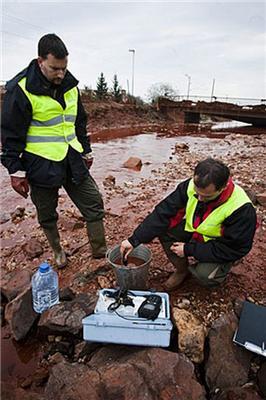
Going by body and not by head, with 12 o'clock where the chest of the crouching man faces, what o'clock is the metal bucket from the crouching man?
The metal bucket is roughly at 1 o'clock from the crouching man.

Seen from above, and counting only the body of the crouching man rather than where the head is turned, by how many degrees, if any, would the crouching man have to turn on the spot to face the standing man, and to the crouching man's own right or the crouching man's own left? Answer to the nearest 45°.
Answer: approximately 45° to the crouching man's own right

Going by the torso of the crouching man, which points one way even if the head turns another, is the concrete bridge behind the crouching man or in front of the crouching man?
behind

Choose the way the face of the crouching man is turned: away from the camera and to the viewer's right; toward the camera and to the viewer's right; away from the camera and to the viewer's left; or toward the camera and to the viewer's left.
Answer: toward the camera and to the viewer's left

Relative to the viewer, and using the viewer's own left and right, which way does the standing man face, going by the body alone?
facing the viewer and to the right of the viewer

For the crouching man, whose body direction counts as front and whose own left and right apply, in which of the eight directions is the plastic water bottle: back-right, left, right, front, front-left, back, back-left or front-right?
front-right

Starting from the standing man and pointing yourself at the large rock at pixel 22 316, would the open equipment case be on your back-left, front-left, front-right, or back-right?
front-left

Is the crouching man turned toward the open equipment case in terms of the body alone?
yes

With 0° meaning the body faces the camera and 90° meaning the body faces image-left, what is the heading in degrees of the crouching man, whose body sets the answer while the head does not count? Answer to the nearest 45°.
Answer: approximately 45°

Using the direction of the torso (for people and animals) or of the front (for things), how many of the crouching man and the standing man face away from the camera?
0

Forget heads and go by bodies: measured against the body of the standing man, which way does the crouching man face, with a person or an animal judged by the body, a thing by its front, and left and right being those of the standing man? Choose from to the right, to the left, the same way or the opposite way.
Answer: to the right

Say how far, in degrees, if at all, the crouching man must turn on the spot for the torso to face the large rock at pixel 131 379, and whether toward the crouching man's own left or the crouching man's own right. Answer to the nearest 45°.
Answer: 0° — they already face it

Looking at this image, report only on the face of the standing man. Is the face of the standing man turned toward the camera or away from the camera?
toward the camera

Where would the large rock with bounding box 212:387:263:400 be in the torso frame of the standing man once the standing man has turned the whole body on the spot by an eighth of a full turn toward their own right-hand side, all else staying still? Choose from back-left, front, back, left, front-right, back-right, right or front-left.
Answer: front-left
